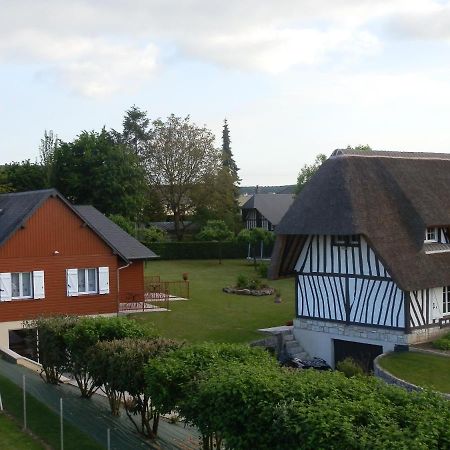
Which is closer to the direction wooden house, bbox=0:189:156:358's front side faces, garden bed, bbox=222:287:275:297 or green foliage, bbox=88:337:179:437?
the green foliage

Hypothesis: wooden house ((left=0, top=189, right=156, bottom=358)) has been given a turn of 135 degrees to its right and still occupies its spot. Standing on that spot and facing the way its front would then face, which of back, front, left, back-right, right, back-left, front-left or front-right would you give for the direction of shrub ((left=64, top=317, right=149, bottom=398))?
back-left

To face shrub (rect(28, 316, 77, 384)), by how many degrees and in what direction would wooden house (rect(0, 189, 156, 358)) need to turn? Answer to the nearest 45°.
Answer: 0° — it already faces it

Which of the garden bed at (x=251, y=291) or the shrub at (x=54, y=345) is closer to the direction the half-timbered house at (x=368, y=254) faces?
the shrub

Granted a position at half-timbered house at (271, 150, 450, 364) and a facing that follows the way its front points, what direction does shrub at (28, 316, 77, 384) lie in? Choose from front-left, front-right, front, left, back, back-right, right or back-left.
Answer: right

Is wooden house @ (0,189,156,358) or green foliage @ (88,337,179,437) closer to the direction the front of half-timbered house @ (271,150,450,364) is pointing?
the green foliage

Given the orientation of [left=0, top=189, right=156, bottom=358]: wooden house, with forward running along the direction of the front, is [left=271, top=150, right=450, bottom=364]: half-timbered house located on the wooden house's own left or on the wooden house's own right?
on the wooden house's own left

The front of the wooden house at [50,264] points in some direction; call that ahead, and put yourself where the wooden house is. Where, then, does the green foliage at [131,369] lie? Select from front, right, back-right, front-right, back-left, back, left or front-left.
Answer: front

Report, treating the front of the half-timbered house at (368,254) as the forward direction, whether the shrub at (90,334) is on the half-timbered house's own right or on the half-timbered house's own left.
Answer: on the half-timbered house's own right

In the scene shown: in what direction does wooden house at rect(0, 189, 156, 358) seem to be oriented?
toward the camera

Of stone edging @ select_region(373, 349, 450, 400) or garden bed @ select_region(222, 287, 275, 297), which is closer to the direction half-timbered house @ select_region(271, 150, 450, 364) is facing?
the stone edging
